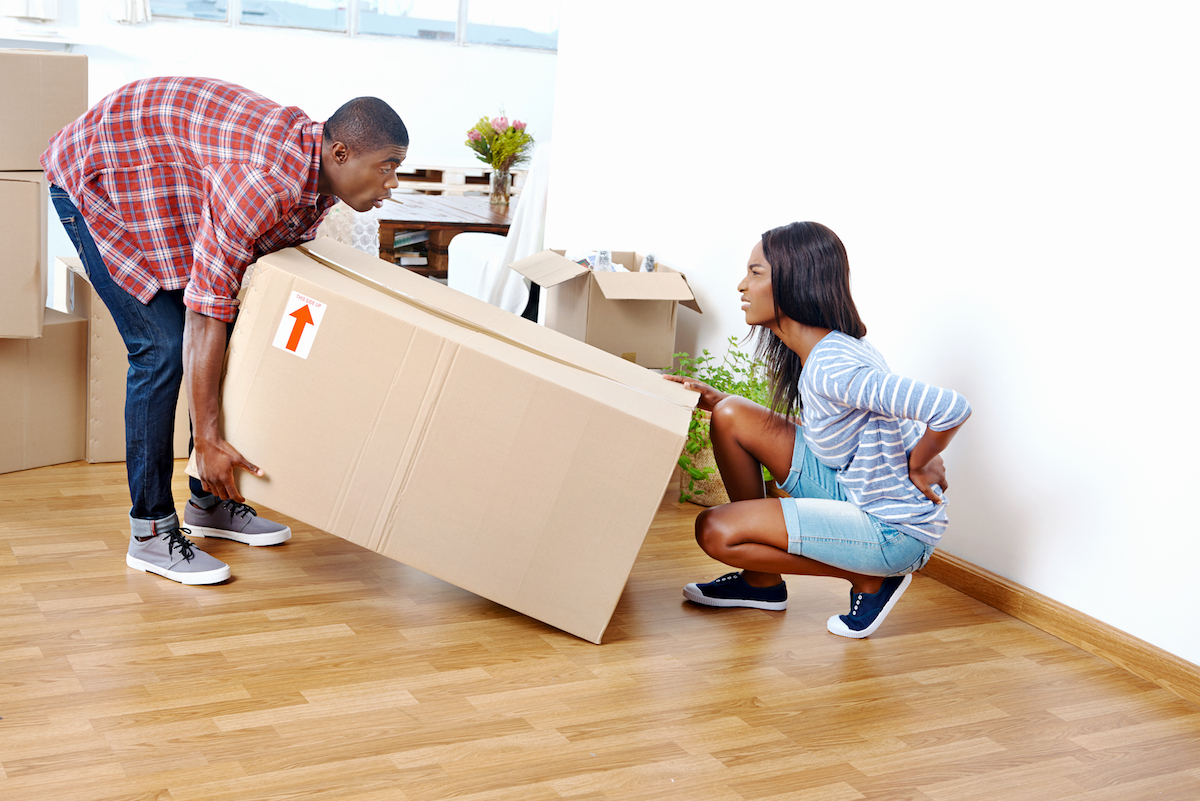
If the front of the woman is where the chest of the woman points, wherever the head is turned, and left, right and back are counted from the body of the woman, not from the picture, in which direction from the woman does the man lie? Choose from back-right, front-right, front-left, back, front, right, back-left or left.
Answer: front

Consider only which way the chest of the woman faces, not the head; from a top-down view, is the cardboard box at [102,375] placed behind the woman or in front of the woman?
in front

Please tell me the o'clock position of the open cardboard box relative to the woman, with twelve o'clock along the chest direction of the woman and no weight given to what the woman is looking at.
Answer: The open cardboard box is roughly at 2 o'clock from the woman.

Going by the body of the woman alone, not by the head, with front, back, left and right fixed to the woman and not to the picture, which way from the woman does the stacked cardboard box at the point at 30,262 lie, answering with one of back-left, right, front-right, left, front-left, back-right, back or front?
front

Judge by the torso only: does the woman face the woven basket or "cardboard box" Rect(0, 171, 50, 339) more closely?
the cardboard box

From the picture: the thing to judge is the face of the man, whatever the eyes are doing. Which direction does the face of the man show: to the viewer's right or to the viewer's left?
to the viewer's right

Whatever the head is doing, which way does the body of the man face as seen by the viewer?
to the viewer's right

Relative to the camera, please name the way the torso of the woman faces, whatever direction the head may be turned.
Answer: to the viewer's left

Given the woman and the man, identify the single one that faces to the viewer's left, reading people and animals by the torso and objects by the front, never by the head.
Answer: the woman

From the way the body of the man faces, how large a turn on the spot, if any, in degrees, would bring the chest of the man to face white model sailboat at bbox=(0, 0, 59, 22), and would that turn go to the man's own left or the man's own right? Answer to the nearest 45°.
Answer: approximately 90° to the man's own left

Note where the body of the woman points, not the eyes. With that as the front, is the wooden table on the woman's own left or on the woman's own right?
on the woman's own right

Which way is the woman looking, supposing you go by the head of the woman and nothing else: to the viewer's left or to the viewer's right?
to the viewer's left

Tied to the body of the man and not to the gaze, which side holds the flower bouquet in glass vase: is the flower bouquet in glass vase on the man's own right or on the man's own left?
on the man's own left

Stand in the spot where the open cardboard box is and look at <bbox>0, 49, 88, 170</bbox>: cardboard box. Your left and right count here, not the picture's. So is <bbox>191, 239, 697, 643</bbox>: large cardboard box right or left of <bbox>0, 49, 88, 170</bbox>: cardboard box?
left

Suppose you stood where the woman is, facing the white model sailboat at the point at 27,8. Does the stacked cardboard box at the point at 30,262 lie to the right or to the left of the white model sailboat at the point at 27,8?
left
